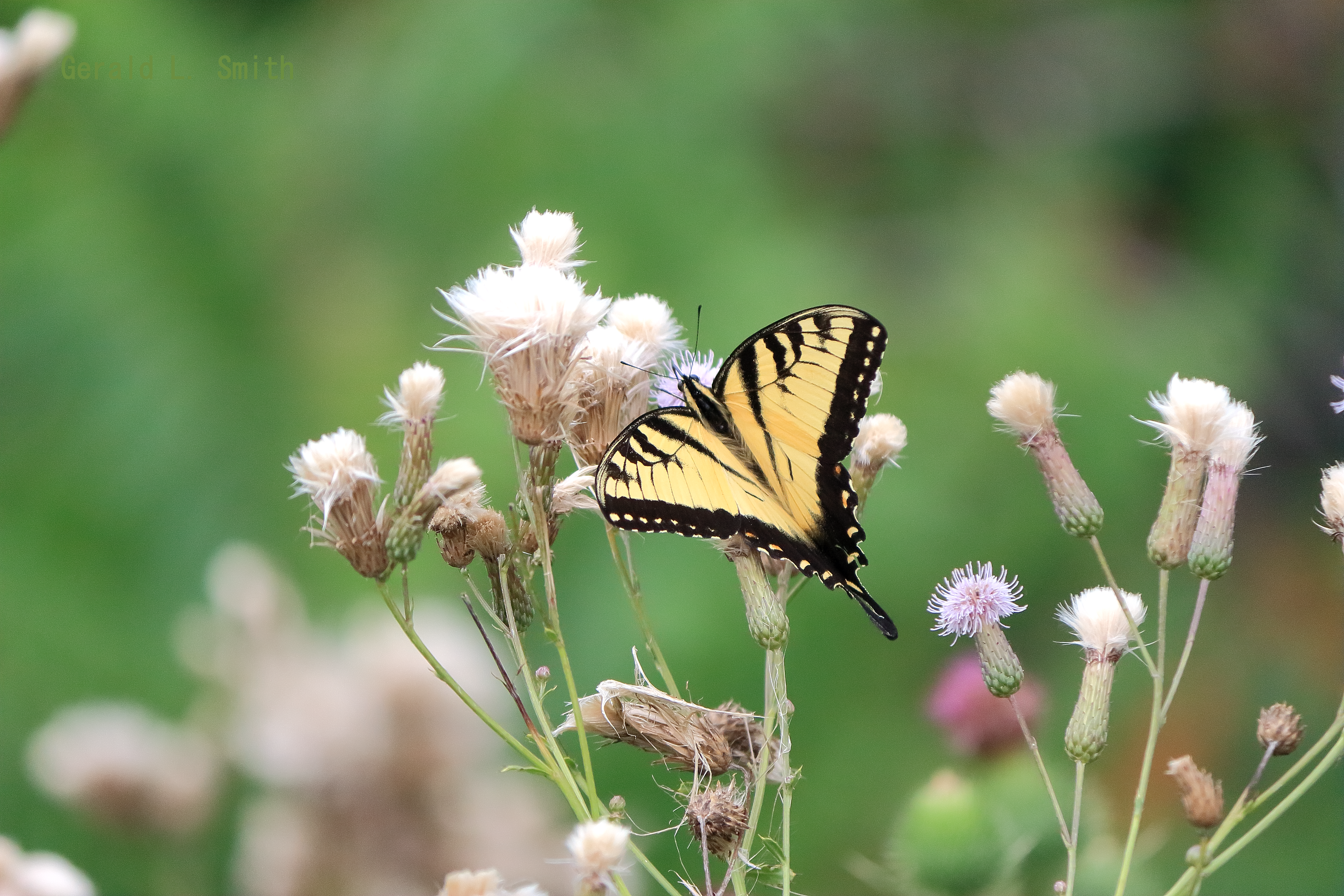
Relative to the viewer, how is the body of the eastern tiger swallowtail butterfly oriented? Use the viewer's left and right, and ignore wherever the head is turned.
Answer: facing away from the viewer and to the left of the viewer

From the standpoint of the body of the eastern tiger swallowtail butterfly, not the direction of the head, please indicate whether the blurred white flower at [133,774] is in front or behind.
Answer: in front
